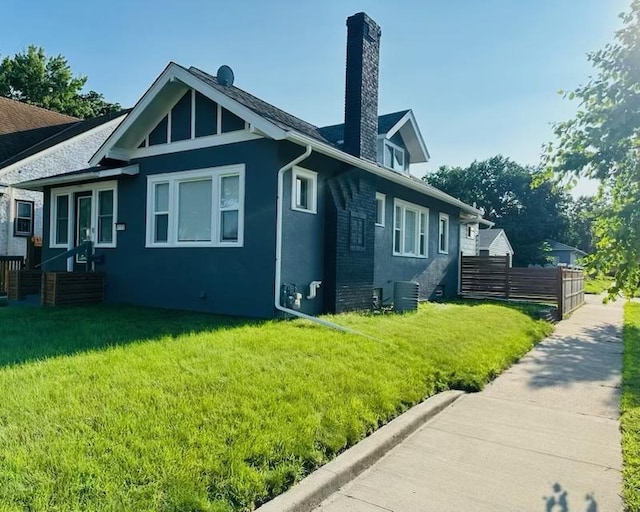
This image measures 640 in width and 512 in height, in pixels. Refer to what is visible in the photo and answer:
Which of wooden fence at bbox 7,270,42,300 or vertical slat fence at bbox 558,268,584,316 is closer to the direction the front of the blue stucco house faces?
the wooden fence

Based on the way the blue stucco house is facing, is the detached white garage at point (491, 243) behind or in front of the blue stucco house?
behind

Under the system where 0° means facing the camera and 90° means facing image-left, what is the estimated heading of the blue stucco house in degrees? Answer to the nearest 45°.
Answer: approximately 45°

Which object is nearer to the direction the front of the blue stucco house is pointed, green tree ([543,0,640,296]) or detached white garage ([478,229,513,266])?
the green tree

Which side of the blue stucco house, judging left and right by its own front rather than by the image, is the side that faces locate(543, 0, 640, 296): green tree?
left

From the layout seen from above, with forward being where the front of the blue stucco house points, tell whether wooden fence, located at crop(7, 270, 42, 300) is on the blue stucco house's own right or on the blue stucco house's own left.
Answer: on the blue stucco house's own right

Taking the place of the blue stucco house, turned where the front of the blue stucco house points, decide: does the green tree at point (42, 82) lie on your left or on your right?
on your right

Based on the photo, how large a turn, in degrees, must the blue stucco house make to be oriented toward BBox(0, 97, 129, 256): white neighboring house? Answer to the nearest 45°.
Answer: approximately 90° to its right
